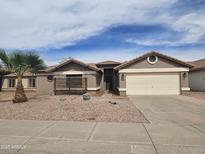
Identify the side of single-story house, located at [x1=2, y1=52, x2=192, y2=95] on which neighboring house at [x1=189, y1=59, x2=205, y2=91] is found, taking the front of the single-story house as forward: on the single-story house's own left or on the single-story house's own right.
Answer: on the single-story house's own left

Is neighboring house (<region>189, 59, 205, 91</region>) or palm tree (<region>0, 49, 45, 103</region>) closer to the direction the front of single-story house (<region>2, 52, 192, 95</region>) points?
the palm tree

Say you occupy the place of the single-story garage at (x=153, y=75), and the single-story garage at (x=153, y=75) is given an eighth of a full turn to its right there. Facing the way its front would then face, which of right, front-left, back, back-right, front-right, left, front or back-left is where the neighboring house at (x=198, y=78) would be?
back

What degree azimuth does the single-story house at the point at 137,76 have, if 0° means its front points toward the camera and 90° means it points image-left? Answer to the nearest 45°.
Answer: approximately 0°

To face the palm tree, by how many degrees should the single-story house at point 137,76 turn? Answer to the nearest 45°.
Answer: approximately 45° to its right

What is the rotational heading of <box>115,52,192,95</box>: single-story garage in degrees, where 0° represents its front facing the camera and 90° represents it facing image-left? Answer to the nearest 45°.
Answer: approximately 0°
